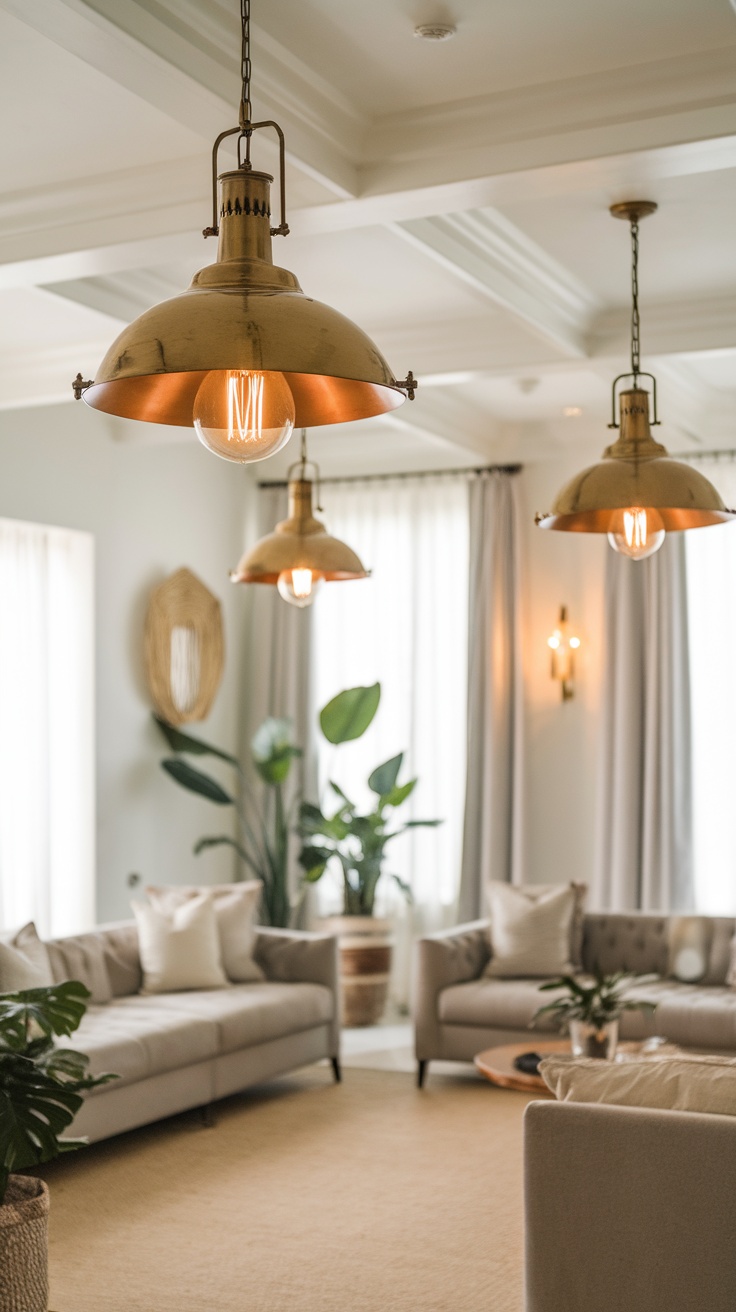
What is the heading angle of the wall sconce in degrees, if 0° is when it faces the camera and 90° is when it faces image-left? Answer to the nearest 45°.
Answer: approximately 0°

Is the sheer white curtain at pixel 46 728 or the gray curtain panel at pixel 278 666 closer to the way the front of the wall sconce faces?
the sheer white curtain

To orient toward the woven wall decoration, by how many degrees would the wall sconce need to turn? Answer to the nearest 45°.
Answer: approximately 90° to its right

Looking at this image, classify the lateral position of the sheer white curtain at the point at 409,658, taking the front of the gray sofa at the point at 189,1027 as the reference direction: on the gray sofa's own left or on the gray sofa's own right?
on the gray sofa's own left

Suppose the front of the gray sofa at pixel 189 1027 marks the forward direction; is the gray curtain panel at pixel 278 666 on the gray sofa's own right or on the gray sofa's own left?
on the gray sofa's own left

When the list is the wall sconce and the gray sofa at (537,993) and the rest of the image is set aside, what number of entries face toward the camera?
2

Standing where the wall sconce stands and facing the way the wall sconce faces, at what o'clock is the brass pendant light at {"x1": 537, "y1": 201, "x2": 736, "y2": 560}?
The brass pendant light is roughly at 12 o'clock from the wall sconce.

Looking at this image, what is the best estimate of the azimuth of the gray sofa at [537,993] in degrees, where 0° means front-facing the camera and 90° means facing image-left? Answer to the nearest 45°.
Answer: approximately 0°

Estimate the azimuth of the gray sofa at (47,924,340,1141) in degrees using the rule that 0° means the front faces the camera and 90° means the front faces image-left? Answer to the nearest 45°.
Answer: approximately 315°
